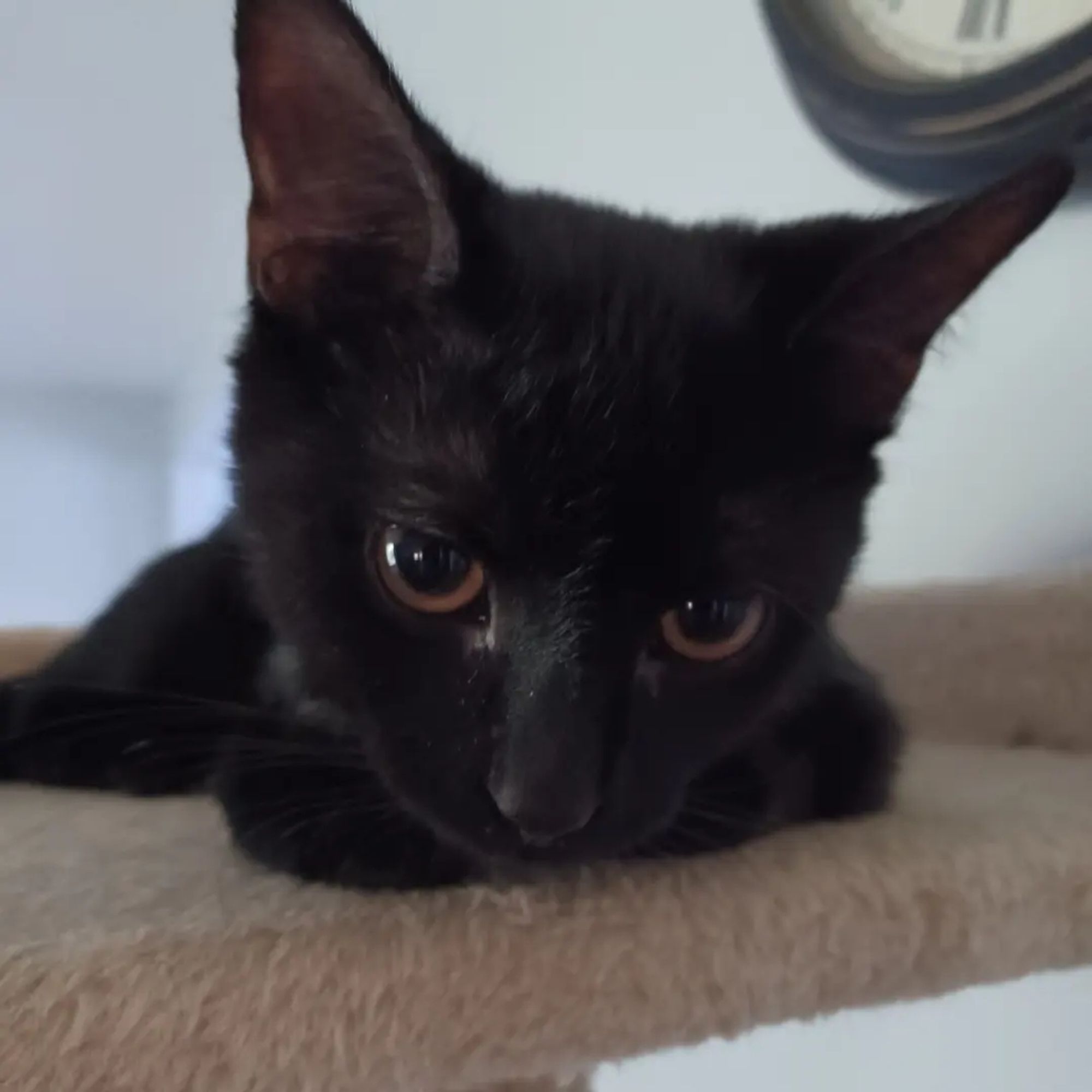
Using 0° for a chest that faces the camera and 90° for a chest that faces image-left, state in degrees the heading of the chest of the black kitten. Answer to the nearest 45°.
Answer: approximately 0°

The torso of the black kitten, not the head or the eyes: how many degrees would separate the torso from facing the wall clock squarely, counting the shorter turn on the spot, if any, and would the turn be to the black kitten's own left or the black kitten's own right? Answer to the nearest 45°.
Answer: approximately 135° to the black kitten's own left
